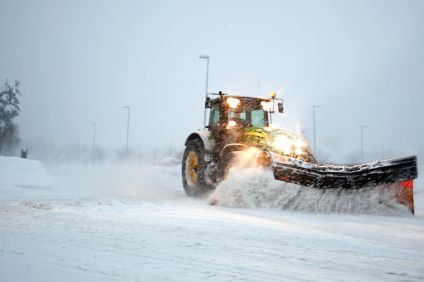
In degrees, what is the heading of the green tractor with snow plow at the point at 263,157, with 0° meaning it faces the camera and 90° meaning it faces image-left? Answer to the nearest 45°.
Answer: approximately 315°

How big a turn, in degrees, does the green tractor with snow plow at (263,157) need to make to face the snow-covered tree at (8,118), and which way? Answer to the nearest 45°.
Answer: approximately 180°
